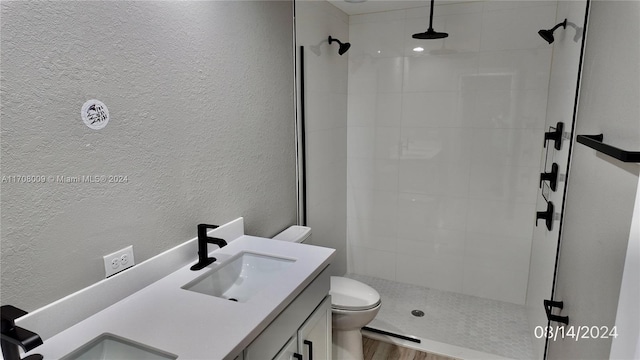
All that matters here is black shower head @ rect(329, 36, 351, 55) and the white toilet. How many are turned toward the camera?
0

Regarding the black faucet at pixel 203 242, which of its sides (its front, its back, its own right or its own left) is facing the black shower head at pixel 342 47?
left

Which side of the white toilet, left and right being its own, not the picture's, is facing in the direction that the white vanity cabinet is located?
right

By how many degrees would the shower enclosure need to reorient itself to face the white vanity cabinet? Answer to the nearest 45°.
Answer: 0° — it already faces it

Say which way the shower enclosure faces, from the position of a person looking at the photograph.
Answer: facing the viewer

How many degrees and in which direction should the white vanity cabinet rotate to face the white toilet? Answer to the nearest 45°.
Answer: approximately 90° to its left

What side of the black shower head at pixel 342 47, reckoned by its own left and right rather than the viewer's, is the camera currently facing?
right

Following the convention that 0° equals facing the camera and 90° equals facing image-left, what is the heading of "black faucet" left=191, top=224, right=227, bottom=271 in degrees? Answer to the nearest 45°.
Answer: approximately 315°

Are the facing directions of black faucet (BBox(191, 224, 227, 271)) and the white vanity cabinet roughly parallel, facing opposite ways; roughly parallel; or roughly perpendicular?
roughly parallel

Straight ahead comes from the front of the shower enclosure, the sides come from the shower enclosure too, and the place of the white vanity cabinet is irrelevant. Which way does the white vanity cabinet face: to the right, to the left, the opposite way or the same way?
to the left

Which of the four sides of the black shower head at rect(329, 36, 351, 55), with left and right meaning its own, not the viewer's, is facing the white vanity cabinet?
right

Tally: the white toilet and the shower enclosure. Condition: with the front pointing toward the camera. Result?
1
